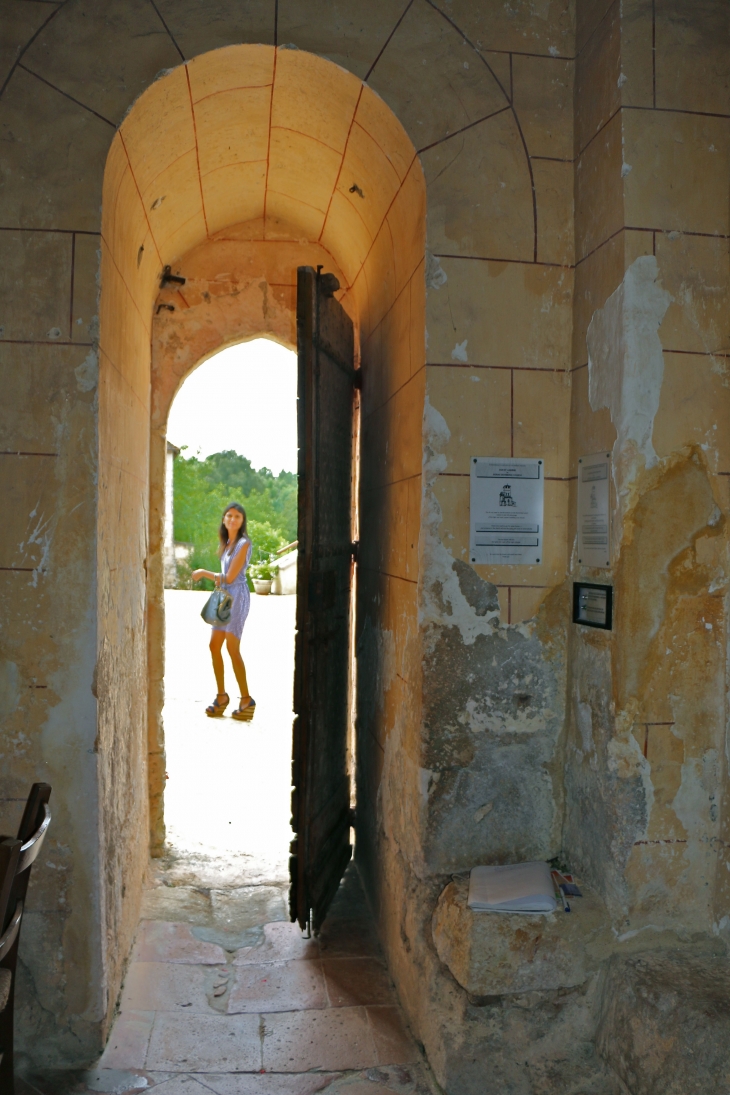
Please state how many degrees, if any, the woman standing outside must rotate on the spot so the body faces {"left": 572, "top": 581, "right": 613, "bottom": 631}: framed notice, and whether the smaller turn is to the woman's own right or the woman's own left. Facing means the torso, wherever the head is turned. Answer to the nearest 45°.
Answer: approximately 45° to the woman's own left

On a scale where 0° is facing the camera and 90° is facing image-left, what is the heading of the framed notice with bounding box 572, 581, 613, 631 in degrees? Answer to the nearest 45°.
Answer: approximately 45°

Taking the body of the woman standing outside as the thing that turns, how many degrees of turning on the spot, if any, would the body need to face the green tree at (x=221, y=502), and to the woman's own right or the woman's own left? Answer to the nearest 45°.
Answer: approximately 135° to the woman's own right

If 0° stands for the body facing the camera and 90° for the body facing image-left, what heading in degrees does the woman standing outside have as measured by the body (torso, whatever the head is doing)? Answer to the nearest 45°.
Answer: approximately 45°
